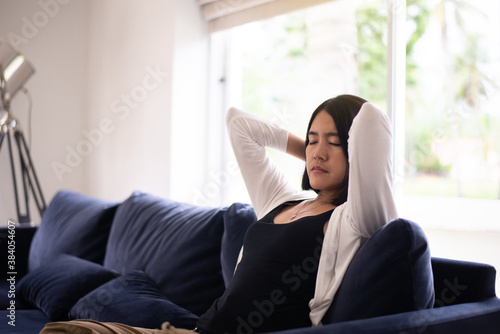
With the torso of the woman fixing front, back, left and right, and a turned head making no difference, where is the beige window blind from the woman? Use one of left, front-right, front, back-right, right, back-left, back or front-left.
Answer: back-right

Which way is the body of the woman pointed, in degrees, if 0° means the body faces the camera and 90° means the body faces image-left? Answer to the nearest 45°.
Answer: approximately 45°

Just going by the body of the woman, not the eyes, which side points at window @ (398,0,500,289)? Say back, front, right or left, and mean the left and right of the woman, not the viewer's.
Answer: back

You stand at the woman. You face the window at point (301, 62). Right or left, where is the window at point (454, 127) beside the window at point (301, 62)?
right

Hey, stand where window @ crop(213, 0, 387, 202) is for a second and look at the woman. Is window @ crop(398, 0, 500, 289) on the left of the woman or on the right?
left

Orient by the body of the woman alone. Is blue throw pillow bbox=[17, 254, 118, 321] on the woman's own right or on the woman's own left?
on the woman's own right

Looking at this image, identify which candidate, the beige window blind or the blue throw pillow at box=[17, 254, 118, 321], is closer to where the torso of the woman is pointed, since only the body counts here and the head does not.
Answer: the blue throw pillow

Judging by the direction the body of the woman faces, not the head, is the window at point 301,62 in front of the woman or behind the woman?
behind
